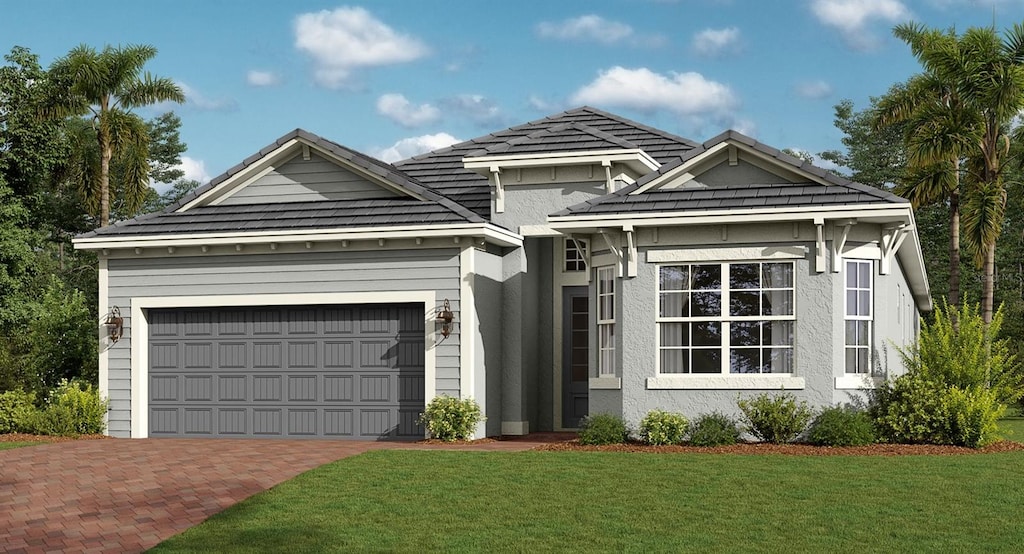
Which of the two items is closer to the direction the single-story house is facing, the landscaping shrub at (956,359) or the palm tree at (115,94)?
the landscaping shrub

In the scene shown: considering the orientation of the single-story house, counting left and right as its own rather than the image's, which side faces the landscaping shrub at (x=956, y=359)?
left

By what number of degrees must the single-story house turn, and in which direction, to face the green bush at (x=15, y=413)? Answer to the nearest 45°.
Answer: approximately 90° to its right

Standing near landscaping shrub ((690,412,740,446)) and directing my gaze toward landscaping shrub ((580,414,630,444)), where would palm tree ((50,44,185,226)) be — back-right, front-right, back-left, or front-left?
front-right

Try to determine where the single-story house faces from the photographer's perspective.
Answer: facing the viewer

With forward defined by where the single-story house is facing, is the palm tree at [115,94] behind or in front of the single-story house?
behind

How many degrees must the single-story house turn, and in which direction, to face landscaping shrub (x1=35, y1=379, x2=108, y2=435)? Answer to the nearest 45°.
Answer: approximately 90° to its right

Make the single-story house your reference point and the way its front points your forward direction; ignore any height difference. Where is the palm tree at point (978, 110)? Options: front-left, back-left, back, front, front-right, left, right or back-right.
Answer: back-left

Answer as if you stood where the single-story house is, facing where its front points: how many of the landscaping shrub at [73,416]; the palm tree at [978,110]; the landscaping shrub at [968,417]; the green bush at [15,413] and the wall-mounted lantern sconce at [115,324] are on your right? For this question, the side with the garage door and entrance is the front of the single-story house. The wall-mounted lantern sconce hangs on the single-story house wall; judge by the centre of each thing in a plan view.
3

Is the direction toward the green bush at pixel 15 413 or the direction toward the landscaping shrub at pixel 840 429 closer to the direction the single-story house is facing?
the landscaping shrub

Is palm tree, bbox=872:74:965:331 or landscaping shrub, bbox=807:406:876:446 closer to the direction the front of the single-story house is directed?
the landscaping shrub
